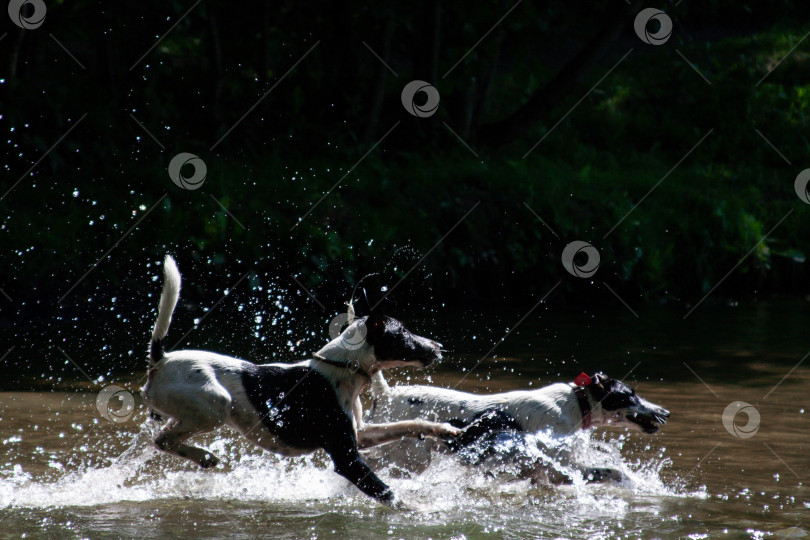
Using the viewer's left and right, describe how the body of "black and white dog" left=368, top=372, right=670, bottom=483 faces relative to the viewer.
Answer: facing to the right of the viewer

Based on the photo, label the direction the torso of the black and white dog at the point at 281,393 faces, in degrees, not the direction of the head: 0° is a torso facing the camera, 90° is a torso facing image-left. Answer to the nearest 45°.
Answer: approximately 270°

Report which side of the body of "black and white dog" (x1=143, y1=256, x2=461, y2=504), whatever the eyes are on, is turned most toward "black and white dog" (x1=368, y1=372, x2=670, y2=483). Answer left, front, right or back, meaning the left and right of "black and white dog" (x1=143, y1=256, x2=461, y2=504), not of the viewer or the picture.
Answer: front

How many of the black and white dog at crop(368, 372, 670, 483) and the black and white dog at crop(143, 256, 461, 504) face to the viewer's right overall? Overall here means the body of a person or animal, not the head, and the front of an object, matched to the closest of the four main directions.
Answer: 2

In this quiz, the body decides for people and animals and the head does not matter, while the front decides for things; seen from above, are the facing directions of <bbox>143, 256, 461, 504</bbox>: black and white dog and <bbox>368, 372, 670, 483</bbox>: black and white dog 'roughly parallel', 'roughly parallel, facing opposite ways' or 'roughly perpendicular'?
roughly parallel

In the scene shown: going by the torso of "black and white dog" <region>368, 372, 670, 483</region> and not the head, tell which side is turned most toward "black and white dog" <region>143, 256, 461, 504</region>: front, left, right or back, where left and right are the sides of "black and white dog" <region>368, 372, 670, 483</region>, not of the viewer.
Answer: back
